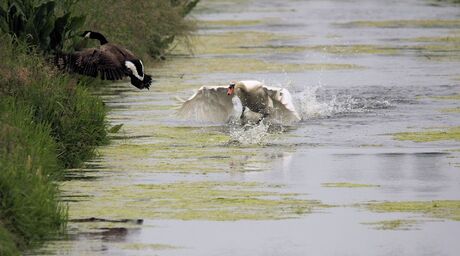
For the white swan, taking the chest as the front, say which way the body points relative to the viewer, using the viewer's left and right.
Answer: facing the viewer and to the left of the viewer
